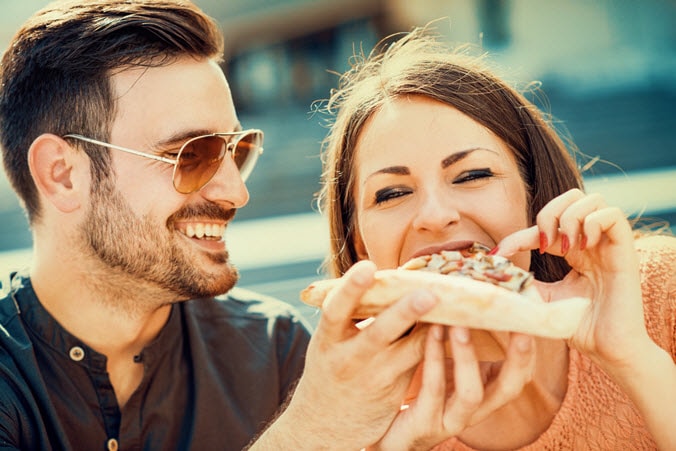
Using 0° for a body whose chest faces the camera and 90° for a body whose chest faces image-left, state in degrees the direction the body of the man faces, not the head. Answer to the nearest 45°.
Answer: approximately 315°

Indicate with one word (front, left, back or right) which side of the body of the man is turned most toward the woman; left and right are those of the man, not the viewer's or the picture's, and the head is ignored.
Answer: left
